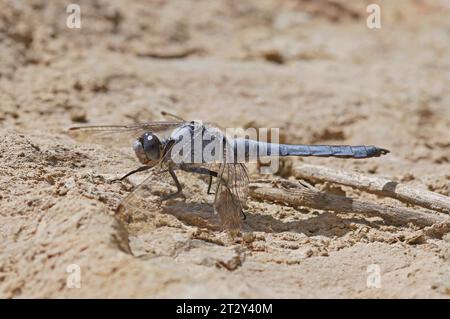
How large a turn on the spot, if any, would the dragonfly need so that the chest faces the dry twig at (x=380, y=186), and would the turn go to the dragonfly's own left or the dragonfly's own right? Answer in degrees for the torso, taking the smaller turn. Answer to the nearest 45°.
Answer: approximately 180°

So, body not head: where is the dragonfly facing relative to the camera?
to the viewer's left
